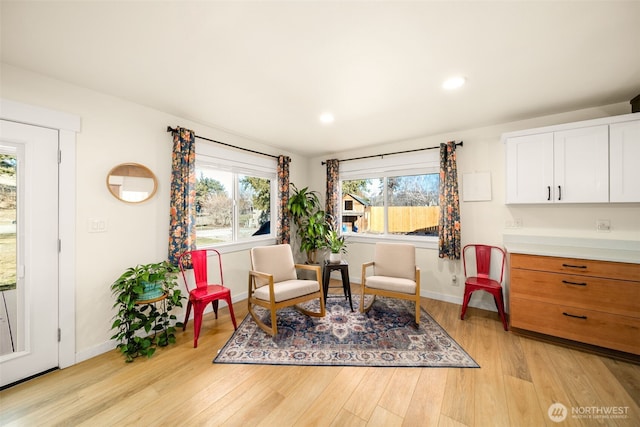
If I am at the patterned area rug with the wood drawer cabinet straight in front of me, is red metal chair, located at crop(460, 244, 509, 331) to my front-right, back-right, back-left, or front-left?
front-left

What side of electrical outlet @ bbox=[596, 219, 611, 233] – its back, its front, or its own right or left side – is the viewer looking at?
front

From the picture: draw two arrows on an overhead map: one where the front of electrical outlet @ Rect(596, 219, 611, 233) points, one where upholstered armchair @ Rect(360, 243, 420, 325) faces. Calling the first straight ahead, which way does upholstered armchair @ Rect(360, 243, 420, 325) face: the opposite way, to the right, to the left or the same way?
the same way

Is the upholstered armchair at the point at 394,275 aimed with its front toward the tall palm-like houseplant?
no

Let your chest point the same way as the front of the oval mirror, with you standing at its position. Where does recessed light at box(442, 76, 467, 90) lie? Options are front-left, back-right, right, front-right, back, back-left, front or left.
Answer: front-left

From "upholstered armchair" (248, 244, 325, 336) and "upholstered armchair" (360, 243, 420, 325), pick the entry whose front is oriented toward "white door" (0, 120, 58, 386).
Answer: "upholstered armchair" (360, 243, 420, 325)

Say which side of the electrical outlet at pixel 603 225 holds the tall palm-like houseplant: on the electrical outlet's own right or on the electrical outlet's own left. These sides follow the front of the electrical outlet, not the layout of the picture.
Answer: on the electrical outlet's own right

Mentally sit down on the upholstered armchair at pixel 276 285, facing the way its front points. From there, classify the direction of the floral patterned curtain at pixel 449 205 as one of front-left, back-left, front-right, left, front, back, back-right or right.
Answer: front-left

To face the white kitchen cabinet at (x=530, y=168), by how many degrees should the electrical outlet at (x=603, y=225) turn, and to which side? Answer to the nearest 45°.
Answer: approximately 45° to its right

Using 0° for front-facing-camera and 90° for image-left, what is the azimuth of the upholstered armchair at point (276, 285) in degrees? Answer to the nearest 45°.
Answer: approximately 315°

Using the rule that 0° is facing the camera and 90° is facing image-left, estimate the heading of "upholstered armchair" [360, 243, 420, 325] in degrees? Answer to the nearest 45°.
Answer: approximately 45°

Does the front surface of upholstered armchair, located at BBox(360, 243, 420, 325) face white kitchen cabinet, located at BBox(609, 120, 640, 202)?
no
